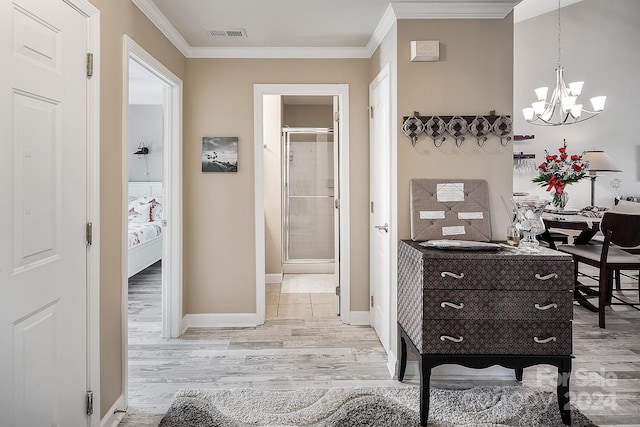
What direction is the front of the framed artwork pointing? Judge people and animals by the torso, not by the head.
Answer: toward the camera

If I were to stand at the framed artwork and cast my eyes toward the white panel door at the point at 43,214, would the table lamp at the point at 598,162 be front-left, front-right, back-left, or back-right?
back-left

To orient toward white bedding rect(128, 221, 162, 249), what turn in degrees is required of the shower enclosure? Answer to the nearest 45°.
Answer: approximately 90° to its right

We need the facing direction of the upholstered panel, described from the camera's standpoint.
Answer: facing the viewer

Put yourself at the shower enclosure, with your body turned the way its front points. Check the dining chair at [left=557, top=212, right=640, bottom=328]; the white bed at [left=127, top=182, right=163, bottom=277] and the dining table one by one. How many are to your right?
1

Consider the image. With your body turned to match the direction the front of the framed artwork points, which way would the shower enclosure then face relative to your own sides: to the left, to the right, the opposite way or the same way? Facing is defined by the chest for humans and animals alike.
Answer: the same way

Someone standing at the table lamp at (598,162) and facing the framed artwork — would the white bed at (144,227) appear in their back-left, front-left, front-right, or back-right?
front-right

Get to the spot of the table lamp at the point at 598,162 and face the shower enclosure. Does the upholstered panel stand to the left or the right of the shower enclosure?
left

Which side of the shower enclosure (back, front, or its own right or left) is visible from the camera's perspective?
front
